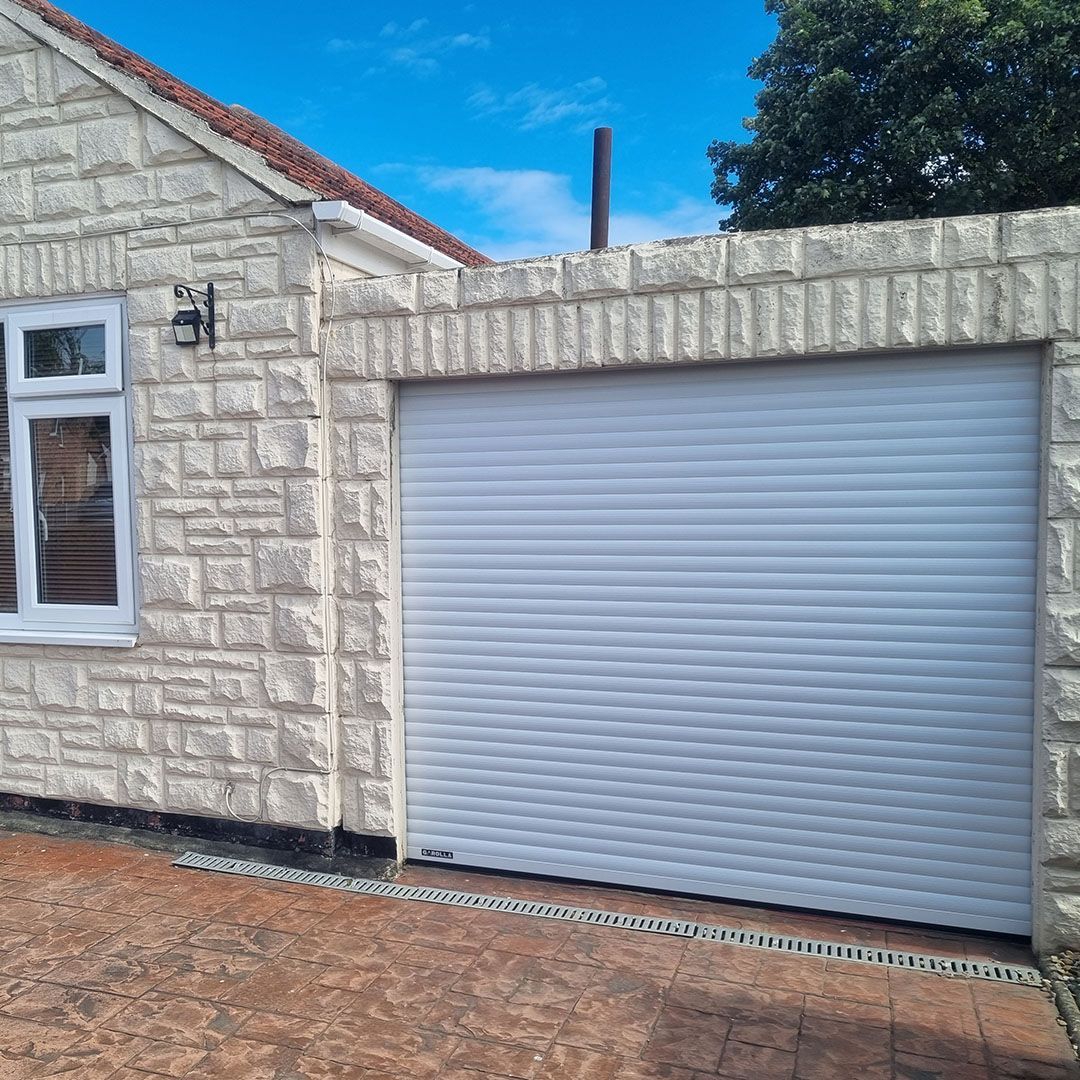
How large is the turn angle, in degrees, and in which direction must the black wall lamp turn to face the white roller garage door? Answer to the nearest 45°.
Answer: approximately 90° to its left

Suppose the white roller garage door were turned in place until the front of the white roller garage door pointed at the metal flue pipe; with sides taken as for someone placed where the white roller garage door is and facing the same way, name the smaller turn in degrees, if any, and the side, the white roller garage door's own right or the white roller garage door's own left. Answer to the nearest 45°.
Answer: approximately 180°

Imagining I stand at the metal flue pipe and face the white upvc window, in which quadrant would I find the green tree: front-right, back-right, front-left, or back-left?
back-right

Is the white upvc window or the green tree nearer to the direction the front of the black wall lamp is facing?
the white upvc window

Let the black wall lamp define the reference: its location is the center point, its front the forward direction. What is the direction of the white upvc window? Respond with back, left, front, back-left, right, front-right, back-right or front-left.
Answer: right

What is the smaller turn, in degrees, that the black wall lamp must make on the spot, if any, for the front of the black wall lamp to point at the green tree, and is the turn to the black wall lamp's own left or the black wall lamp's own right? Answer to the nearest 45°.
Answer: approximately 180°

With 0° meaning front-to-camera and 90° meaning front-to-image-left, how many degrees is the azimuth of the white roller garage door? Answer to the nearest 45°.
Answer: approximately 0°

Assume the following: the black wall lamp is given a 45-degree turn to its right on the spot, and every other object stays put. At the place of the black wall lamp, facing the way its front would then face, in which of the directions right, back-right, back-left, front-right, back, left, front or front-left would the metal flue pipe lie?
back-right

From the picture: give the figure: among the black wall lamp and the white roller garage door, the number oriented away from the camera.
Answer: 0

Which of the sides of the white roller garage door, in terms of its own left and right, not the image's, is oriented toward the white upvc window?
right

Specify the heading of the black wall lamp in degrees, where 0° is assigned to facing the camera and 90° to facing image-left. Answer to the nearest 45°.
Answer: approximately 45°
